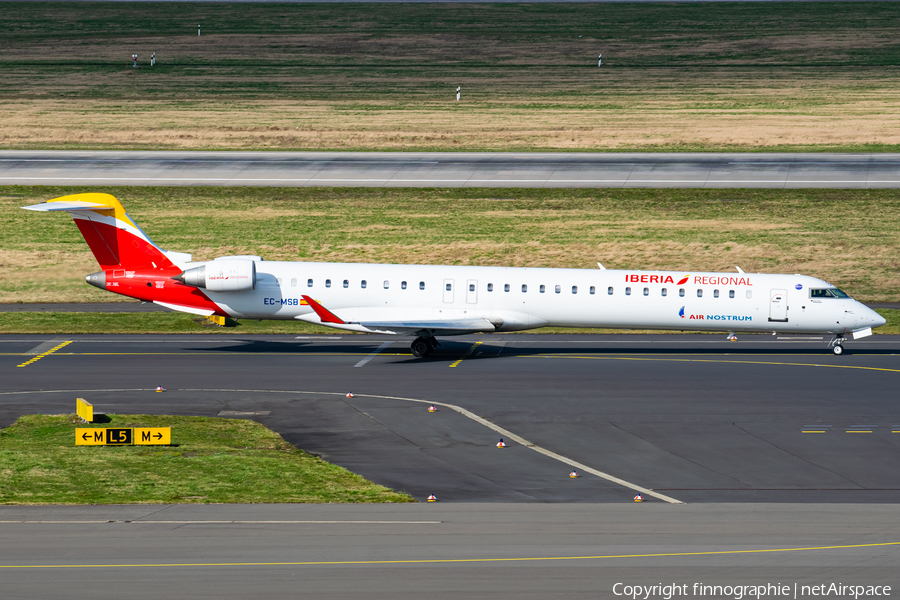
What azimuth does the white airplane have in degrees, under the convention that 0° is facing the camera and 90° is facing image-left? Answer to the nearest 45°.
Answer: approximately 270°
